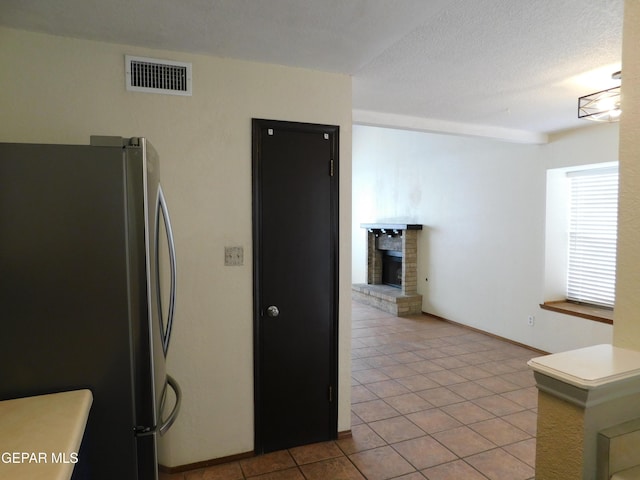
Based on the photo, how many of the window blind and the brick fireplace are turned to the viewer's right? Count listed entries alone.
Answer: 0

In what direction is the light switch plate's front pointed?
toward the camera

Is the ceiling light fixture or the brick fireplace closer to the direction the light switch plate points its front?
the ceiling light fixture

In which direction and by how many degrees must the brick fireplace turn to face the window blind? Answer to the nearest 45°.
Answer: approximately 90° to its left

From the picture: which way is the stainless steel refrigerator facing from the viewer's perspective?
to the viewer's right

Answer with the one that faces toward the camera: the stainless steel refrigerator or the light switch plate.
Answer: the light switch plate

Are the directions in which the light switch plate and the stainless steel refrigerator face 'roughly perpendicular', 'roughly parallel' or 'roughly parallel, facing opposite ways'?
roughly perpendicular

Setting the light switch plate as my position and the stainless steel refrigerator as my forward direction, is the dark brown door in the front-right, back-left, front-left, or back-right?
back-left

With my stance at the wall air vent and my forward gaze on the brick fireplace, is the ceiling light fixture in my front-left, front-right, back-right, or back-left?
front-right

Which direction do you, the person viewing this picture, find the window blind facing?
facing the viewer and to the left of the viewer

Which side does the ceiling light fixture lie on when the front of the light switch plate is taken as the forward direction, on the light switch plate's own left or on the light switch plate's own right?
on the light switch plate's own left

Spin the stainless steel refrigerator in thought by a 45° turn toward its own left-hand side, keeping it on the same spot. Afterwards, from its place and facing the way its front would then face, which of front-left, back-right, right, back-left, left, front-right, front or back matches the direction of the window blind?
front-right

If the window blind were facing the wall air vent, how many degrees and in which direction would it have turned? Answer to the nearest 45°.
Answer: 0° — it already faces it
